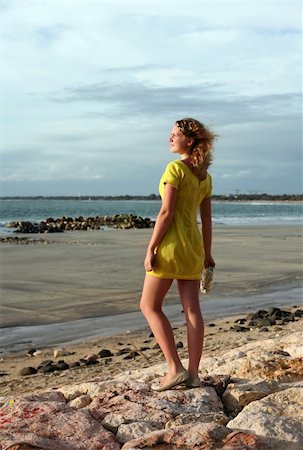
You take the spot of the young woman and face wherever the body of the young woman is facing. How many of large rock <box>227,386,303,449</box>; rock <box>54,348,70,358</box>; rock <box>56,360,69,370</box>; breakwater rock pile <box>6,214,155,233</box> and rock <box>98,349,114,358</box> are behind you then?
1

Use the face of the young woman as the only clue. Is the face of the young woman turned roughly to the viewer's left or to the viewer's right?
to the viewer's left

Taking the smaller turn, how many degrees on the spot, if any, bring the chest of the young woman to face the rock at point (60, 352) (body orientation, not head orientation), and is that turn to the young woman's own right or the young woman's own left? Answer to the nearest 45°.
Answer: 0° — they already face it

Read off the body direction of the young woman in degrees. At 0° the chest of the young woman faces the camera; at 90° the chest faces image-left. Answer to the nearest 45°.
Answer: approximately 135°

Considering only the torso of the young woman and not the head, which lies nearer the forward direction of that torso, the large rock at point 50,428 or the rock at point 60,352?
the rock

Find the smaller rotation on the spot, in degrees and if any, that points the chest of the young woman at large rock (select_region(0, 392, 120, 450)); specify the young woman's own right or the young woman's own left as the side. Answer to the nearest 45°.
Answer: approximately 90° to the young woman's own left

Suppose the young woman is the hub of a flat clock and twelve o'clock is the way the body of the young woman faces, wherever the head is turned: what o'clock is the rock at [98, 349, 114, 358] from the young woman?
The rock is roughly at 1 o'clock from the young woman.

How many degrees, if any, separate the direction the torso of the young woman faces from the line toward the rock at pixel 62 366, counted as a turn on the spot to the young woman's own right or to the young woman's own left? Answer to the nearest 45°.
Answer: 0° — they already face it

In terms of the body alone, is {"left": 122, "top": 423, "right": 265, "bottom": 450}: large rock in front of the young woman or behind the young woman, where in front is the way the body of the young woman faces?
behind
